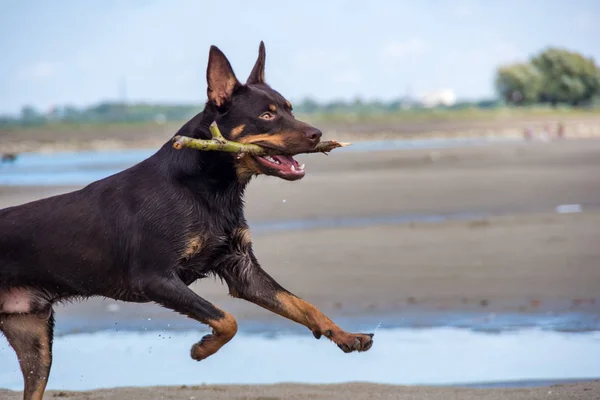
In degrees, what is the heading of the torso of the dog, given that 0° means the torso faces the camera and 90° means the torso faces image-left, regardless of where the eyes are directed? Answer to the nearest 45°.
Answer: approximately 270°
